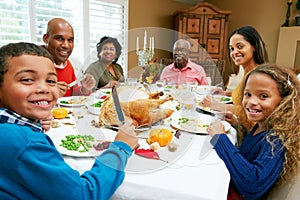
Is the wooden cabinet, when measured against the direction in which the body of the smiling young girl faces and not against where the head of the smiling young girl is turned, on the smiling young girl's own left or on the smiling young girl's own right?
on the smiling young girl's own right

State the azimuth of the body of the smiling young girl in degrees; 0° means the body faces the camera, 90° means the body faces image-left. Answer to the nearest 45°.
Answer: approximately 90°

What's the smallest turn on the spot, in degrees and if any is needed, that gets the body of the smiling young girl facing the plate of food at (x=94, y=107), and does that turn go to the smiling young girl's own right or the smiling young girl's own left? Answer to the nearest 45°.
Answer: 0° — they already face it
